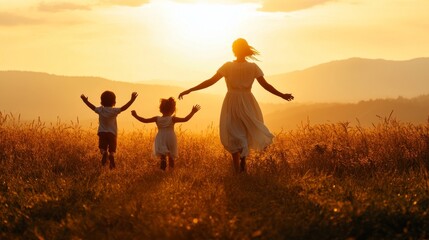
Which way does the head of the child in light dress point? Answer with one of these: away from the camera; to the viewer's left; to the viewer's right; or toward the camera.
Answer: away from the camera

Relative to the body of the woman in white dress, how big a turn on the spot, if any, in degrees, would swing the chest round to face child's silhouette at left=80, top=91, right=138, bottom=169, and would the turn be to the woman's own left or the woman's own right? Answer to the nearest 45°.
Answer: approximately 90° to the woman's own left

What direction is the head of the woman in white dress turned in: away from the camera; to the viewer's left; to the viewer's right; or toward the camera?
away from the camera

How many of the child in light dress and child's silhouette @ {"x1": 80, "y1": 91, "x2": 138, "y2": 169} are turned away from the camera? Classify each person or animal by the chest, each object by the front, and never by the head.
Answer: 2

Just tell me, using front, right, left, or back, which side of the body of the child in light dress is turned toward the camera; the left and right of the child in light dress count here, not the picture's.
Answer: back

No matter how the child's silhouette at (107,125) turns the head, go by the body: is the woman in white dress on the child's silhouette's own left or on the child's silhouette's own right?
on the child's silhouette's own right

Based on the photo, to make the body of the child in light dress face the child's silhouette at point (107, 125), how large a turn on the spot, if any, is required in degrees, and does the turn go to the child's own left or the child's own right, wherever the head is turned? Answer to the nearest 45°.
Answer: approximately 90° to the child's own left

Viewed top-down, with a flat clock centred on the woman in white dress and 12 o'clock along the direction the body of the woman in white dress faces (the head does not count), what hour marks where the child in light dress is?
The child in light dress is roughly at 10 o'clock from the woman in white dress.

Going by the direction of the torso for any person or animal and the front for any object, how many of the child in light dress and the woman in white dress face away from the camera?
2

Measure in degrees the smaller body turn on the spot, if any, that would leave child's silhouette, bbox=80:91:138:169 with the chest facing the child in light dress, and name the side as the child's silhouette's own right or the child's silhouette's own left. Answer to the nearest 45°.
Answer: approximately 135° to the child's silhouette's own right

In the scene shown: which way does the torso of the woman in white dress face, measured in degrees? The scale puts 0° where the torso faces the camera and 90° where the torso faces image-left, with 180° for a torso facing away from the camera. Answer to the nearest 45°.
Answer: approximately 180°

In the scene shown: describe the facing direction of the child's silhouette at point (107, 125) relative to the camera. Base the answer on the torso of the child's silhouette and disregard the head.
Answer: away from the camera
